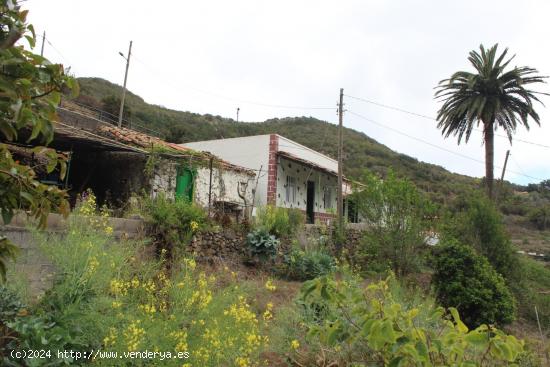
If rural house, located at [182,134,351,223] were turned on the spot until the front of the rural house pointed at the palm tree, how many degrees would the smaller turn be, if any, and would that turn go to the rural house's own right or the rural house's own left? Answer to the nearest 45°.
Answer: approximately 45° to the rural house's own left

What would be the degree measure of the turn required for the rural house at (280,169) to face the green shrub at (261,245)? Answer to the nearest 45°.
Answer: approximately 45° to its right

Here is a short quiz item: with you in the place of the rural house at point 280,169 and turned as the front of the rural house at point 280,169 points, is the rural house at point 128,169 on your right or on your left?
on your right

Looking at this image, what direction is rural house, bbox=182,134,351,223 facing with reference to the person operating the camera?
facing the viewer and to the right of the viewer

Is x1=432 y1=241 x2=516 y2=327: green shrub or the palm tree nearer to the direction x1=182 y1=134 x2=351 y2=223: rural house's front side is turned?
the green shrub

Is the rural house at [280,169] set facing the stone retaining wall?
no

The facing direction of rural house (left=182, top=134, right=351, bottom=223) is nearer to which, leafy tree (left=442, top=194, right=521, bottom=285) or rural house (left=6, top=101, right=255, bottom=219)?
the leafy tree

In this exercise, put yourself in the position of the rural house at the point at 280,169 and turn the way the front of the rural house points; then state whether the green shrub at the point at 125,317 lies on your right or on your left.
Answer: on your right

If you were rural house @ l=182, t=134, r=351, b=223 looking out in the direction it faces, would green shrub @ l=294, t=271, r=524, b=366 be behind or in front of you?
in front

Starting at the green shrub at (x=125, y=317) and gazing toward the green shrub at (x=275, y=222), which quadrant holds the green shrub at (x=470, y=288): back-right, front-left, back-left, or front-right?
front-right

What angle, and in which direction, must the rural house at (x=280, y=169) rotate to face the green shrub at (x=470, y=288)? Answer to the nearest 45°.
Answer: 0° — it already faces it

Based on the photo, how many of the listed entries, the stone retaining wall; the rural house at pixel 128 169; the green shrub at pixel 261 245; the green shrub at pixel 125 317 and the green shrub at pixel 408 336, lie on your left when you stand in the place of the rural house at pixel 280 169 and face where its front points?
0

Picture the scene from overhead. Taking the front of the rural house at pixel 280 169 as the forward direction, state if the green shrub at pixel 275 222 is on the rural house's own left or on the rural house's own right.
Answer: on the rural house's own right
